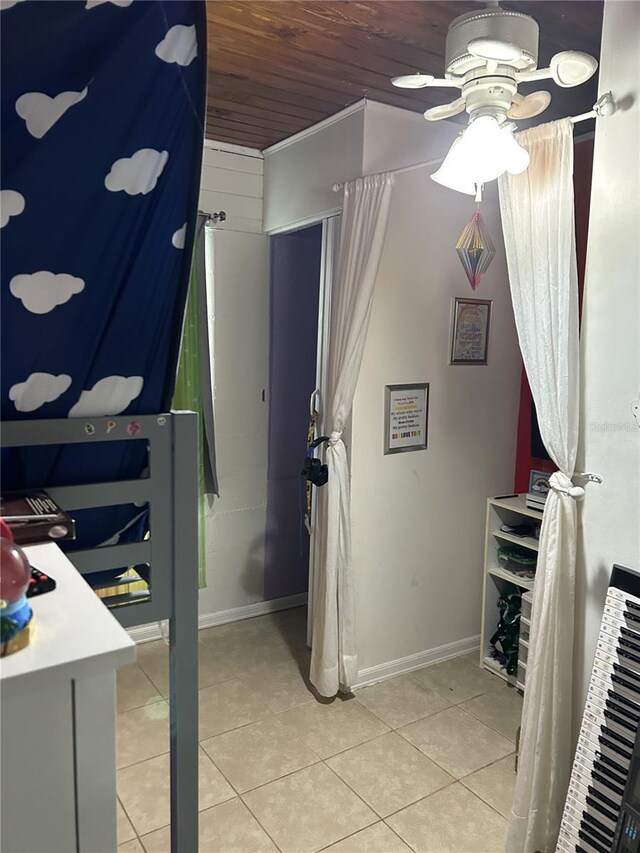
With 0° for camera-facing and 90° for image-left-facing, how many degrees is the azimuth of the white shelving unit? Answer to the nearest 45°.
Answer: approximately 45°

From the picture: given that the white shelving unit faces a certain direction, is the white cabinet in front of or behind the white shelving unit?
in front

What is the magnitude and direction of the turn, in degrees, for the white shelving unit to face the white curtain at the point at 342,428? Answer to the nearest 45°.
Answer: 0° — it already faces it

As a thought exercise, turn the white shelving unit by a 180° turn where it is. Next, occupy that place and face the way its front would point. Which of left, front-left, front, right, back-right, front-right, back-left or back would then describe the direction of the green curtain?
back-left
